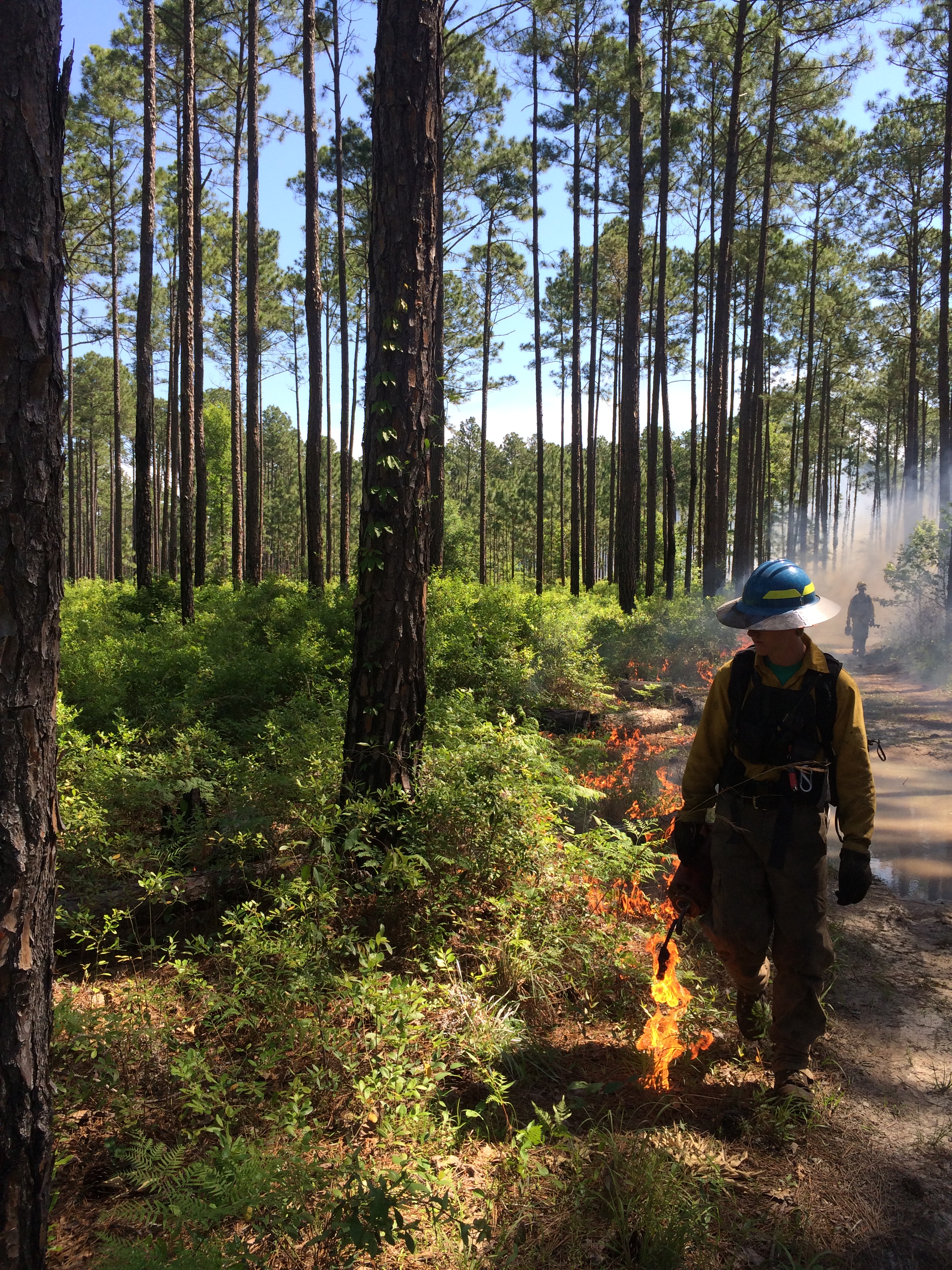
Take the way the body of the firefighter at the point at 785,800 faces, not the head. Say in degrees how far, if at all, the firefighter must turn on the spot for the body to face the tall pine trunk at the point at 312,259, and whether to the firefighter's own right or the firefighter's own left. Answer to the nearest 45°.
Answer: approximately 135° to the firefighter's own right

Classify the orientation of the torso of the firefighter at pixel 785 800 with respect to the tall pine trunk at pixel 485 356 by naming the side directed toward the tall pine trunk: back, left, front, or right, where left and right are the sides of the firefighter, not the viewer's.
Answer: back

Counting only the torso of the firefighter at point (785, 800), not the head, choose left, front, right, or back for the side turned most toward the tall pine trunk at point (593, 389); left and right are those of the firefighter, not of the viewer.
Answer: back

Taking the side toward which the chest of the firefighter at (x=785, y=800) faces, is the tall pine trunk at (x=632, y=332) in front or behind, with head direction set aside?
behind

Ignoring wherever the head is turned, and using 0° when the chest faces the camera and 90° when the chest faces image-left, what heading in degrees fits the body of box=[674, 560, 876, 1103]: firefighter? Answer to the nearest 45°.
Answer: approximately 0°

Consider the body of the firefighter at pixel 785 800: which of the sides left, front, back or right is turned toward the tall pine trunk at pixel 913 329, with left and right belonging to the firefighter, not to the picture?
back

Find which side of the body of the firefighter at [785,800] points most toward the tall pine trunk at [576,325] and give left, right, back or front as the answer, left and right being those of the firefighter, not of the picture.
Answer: back

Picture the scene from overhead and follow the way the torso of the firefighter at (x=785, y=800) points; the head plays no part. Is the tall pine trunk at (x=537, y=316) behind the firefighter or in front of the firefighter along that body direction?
behind

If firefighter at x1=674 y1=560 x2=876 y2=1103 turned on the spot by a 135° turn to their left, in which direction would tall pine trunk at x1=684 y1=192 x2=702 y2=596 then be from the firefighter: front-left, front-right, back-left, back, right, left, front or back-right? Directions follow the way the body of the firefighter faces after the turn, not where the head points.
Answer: front-left

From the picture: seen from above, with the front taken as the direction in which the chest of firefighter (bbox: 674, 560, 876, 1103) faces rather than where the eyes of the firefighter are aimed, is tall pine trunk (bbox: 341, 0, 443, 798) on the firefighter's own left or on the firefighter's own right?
on the firefighter's own right

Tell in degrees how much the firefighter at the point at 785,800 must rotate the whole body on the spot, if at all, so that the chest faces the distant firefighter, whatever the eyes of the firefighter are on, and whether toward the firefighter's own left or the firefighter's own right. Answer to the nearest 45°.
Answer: approximately 180°
